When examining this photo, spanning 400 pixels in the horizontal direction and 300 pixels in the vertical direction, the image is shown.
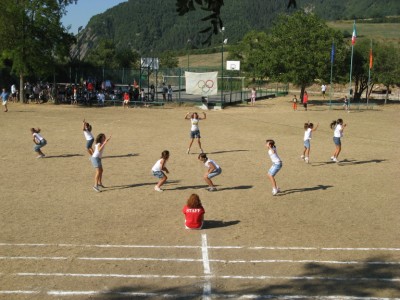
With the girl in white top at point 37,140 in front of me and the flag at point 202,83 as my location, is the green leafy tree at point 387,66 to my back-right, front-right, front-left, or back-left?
back-left

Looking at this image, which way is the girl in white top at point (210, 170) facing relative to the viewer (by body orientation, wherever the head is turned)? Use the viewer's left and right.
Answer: facing to the left of the viewer
